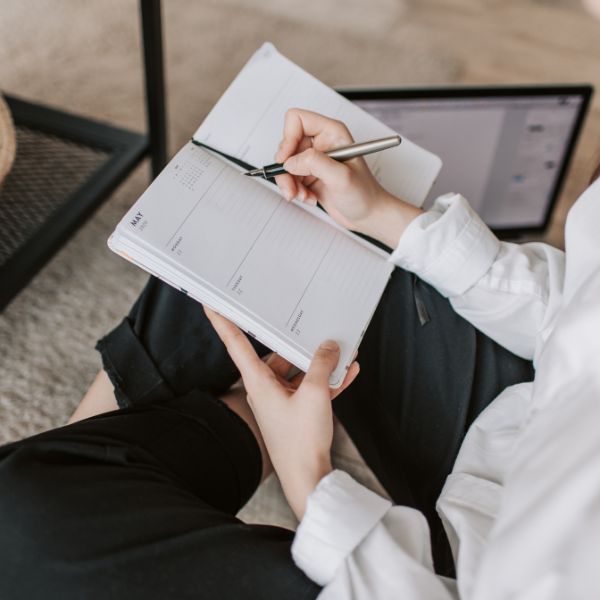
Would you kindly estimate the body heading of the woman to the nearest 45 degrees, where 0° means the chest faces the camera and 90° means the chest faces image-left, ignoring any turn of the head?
approximately 135°

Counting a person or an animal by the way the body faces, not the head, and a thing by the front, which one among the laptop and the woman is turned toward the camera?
the laptop

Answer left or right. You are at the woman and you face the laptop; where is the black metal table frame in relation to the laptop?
left

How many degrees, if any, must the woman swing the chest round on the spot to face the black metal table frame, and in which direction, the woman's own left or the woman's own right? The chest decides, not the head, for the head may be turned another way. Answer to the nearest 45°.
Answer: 0° — they already face it

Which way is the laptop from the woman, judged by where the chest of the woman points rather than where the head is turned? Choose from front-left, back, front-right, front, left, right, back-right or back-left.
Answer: front-right

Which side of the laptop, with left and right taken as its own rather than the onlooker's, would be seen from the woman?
front

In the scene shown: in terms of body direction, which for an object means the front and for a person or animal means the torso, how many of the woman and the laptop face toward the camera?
1

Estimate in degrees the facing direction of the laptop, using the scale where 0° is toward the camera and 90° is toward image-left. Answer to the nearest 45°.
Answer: approximately 0°
